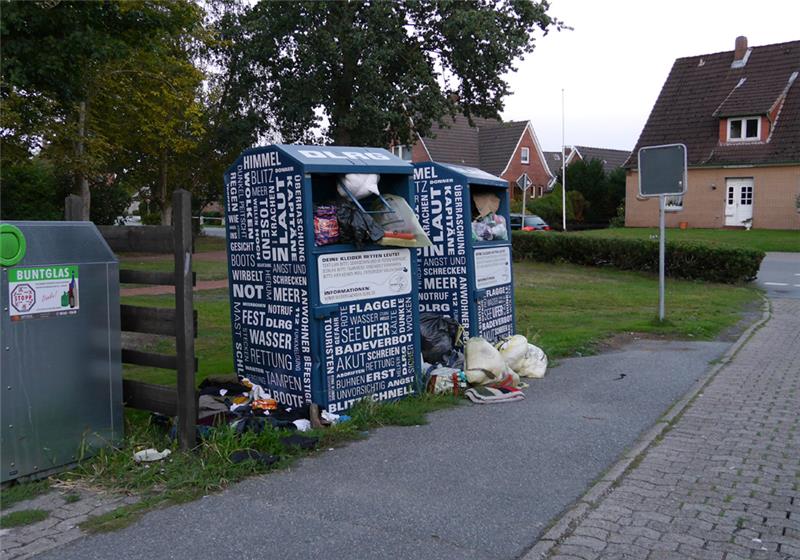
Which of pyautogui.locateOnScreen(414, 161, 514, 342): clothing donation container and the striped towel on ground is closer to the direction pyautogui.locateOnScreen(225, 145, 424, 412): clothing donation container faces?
the striped towel on ground

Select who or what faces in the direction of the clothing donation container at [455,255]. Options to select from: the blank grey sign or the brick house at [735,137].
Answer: the brick house

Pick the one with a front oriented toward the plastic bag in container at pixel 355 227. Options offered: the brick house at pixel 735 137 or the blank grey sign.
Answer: the brick house

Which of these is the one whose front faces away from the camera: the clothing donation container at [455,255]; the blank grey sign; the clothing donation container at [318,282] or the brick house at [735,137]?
the blank grey sign

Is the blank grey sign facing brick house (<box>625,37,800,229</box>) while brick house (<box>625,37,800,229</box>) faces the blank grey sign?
yes

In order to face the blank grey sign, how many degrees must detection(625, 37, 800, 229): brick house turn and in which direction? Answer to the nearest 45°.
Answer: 0° — it already faces it

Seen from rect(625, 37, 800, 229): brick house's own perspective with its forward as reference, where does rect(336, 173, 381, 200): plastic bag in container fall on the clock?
The plastic bag in container is roughly at 12 o'clock from the brick house.

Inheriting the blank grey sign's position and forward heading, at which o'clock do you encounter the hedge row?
The hedge row is roughly at 12 o'clock from the blank grey sign.

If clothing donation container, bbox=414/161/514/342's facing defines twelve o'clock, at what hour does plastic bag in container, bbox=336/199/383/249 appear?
The plastic bag in container is roughly at 2 o'clock from the clothing donation container.

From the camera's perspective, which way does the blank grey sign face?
away from the camera

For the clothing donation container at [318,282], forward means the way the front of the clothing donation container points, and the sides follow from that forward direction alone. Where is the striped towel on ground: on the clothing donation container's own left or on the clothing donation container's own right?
on the clothing donation container's own left

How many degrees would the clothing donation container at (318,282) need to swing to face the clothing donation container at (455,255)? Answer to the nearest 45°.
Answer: approximately 90° to its left

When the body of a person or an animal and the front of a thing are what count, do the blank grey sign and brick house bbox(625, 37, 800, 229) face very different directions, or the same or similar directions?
very different directions

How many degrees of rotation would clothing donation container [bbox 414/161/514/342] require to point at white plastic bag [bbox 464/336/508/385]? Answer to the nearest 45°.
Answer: approximately 45° to its right

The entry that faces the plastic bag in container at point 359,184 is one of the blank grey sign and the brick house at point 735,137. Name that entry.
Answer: the brick house
